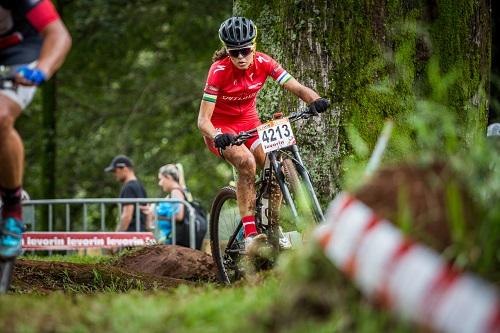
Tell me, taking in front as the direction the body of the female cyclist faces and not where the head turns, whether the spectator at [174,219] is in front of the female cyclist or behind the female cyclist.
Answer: behind

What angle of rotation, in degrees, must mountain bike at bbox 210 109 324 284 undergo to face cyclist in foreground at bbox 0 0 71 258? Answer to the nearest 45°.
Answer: approximately 90° to its right

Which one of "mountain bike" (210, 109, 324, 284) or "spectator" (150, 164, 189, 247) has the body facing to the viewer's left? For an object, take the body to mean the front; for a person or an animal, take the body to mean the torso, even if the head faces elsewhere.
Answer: the spectator

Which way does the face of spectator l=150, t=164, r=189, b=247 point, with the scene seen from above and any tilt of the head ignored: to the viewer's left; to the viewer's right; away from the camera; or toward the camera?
to the viewer's left

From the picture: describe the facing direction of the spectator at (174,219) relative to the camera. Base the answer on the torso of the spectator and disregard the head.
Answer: to the viewer's left
